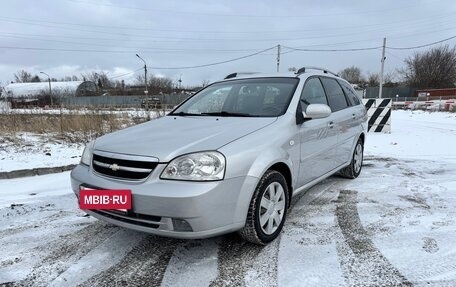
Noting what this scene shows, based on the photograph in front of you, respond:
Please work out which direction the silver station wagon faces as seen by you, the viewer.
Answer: facing the viewer and to the left of the viewer
